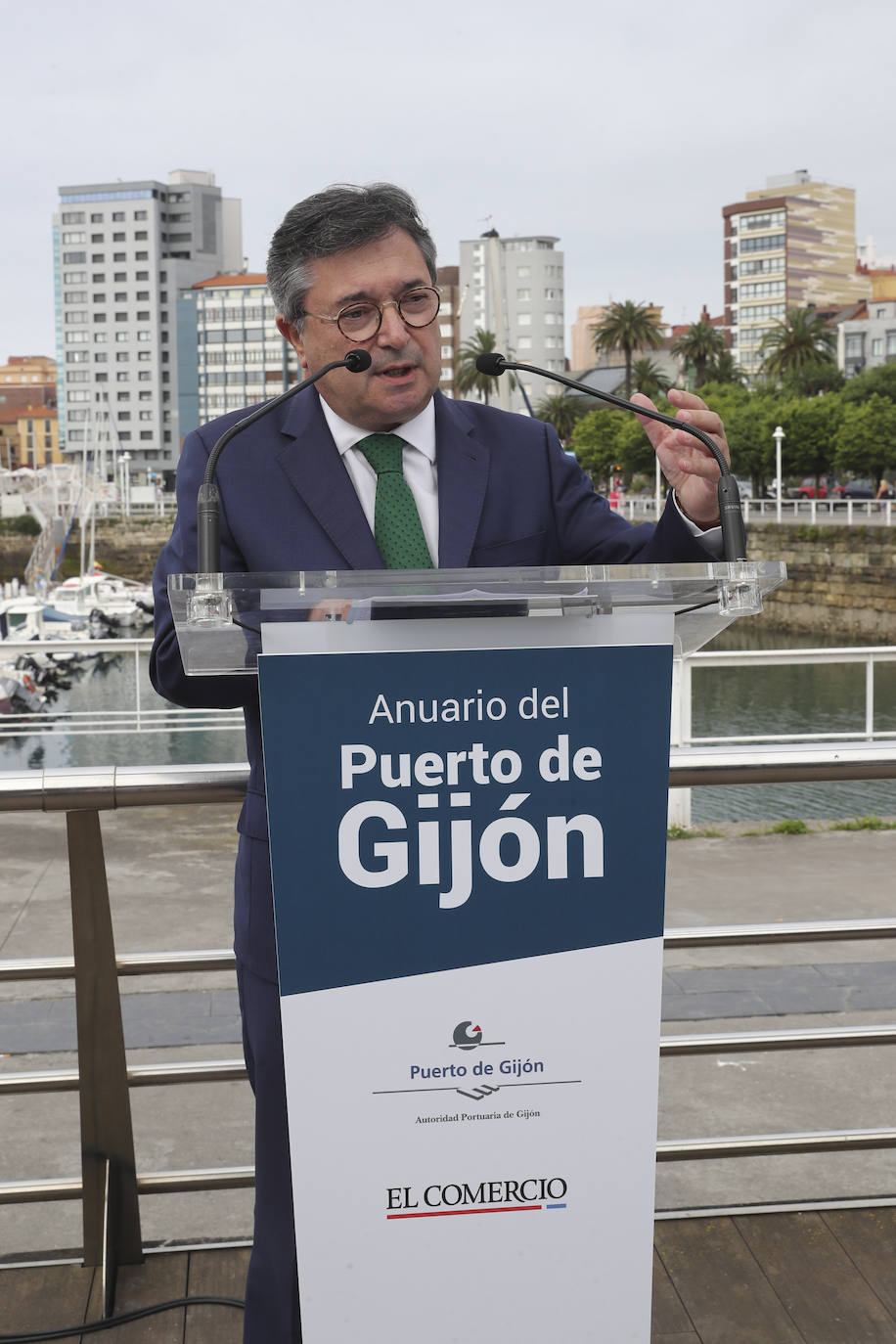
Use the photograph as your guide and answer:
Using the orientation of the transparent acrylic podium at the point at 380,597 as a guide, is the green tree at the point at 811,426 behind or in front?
behind

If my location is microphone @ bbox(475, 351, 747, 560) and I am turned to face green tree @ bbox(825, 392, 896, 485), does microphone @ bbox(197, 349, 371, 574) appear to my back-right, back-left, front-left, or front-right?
back-left

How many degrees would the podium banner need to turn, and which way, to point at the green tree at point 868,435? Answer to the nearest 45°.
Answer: approximately 180°

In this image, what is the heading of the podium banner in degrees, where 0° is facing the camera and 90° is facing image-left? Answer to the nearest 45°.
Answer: approximately 0°

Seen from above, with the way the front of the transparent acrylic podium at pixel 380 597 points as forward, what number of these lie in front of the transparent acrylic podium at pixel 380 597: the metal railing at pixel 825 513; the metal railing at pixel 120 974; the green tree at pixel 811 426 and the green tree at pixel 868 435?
0

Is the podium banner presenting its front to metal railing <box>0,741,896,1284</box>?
no

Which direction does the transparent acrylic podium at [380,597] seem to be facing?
toward the camera

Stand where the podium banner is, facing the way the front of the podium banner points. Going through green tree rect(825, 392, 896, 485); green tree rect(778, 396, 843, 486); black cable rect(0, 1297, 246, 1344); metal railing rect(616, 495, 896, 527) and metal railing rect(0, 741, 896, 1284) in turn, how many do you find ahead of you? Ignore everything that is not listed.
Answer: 0

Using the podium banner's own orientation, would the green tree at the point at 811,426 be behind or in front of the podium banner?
behind

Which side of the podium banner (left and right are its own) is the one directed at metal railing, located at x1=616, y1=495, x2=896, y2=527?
back

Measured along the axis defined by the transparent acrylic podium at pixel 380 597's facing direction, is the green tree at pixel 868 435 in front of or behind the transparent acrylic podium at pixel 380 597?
behind
